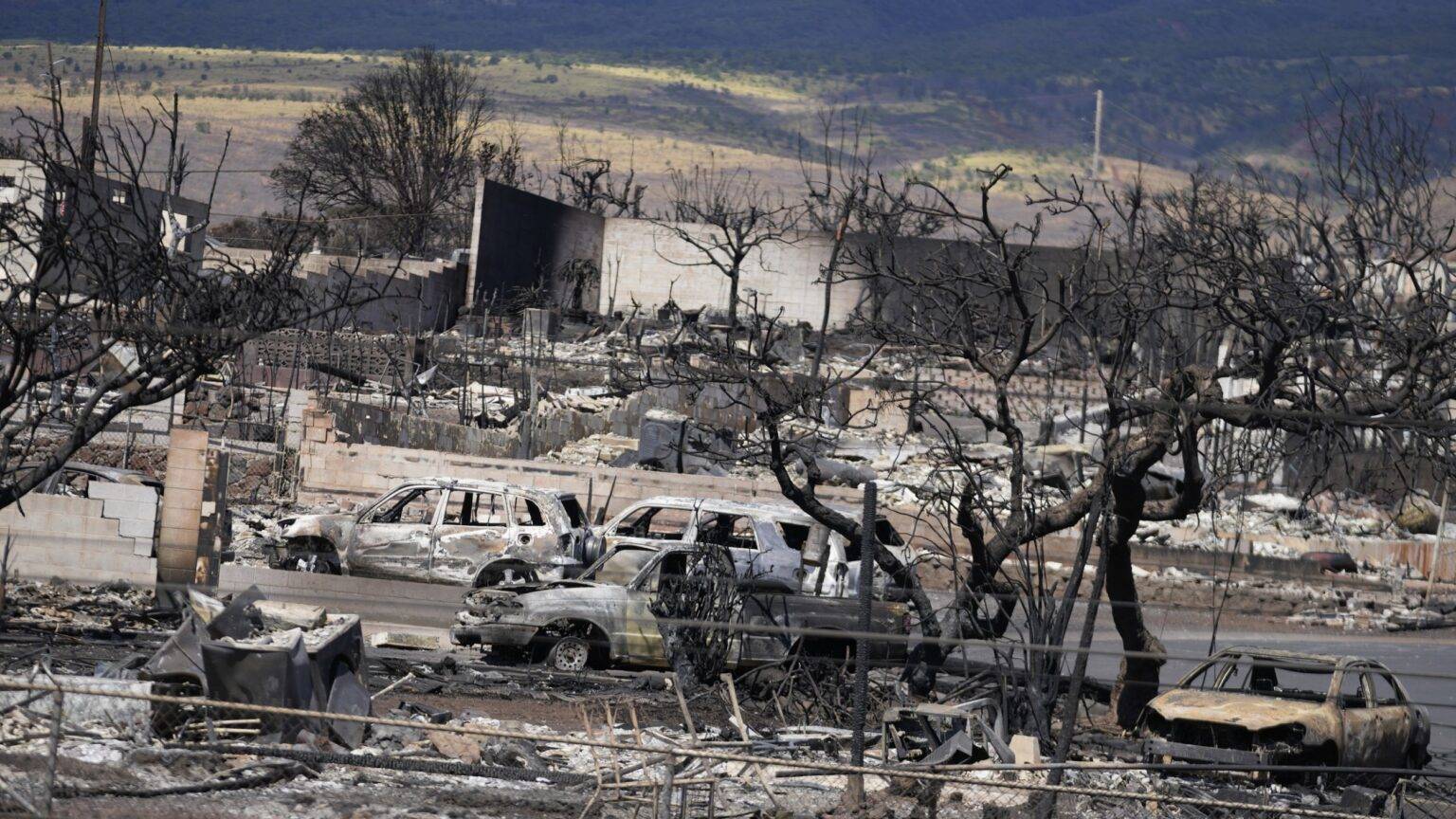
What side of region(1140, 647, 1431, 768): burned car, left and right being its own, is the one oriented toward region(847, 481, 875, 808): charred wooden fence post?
front

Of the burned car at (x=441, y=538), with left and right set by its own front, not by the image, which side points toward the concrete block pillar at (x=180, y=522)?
front

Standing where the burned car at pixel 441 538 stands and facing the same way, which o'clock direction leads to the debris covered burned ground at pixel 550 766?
The debris covered burned ground is roughly at 9 o'clock from the burned car.

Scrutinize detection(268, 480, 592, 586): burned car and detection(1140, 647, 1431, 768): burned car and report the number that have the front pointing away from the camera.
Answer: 0

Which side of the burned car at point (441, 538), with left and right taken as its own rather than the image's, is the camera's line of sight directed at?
left

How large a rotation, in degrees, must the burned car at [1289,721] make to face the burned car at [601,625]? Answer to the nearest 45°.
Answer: approximately 45° to its right

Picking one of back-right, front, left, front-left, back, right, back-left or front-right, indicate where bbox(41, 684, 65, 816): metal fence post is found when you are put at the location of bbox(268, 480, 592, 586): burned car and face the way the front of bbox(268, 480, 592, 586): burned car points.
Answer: left

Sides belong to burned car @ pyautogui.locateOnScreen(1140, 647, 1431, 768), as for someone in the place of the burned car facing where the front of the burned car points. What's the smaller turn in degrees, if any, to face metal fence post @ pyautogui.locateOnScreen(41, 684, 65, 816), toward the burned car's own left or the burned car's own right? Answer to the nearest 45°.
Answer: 0° — it already faces it
